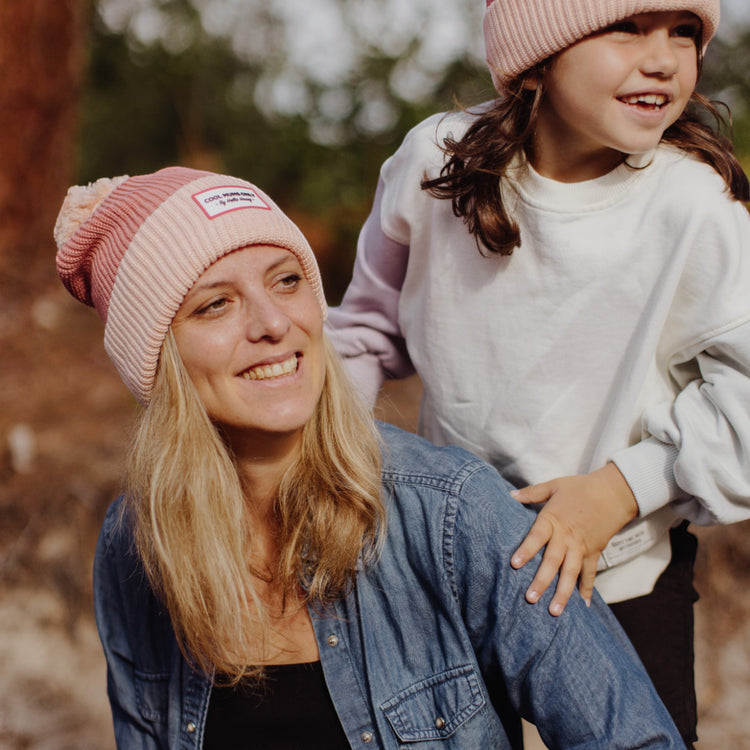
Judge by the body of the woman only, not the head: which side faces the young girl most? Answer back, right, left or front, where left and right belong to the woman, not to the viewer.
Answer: left

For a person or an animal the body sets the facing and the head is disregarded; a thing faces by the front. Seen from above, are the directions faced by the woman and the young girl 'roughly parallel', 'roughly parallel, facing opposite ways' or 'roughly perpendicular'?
roughly parallel

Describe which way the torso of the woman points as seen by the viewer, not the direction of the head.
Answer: toward the camera

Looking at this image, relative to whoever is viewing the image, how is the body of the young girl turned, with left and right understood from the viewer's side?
facing the viewer

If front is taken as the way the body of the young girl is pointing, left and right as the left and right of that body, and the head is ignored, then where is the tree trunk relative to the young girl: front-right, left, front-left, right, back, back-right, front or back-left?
back-right

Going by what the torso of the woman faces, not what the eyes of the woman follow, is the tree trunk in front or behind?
behind

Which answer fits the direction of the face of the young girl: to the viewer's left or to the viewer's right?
to the viewer's right

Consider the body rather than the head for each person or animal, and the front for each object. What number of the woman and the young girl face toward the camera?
2
